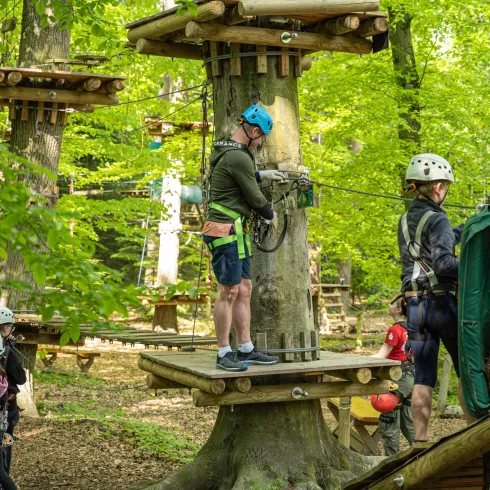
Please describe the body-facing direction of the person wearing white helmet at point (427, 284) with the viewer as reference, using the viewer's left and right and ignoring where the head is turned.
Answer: facing away from the viewer and to the right of the viewer

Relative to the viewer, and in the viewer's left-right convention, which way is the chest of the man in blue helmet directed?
facing to the right of the viewer

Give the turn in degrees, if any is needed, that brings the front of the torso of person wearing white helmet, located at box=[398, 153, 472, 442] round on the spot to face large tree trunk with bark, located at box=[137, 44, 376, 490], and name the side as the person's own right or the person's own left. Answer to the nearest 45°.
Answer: approximately 90° to the person's own left

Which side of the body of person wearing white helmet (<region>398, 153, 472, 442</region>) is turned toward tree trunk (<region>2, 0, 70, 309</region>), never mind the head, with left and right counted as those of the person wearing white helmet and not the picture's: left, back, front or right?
left

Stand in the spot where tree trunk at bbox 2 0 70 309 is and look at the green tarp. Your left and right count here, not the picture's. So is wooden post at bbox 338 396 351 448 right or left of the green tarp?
left
